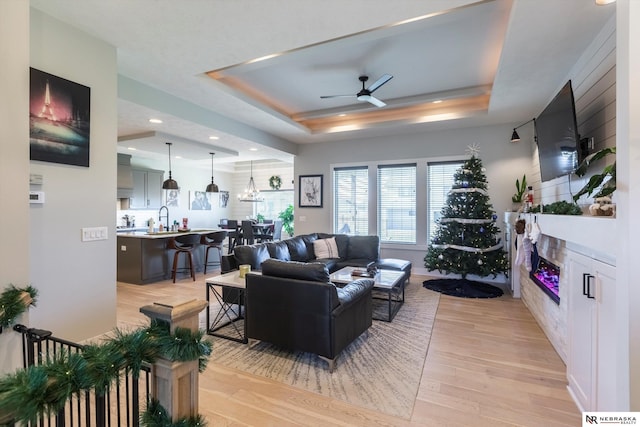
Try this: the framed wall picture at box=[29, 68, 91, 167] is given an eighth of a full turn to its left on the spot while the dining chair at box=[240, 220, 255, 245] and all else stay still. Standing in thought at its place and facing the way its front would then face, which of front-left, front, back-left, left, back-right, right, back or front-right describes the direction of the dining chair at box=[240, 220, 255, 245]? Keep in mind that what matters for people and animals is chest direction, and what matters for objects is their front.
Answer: front-left

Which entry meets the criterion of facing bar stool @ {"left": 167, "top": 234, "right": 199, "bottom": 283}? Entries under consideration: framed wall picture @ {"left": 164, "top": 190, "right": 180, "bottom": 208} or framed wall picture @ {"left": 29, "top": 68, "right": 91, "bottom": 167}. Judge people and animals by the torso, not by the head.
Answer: framed wall picture @ {"left": 164, "top": 190, "right": 180, "bottom": 208}

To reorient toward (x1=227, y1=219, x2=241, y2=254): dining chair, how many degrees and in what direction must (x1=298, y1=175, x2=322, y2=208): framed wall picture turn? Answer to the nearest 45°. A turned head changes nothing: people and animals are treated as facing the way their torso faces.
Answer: approximately 135° to its right

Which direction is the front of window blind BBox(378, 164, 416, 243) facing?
toward the camera

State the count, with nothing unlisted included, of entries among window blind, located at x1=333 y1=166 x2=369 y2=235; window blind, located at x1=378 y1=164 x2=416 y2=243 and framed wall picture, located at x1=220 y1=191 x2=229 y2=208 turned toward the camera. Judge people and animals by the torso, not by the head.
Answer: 3

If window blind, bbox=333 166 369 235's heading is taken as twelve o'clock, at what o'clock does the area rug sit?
The area rug is roughly at 12 o'clock from the window blind.

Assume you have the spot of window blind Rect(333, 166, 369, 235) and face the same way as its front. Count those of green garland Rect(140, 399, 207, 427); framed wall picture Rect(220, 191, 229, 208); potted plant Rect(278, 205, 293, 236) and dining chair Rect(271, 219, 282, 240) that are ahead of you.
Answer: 1

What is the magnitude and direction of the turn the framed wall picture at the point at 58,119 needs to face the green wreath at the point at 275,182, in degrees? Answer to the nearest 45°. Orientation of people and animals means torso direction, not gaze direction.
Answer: approximately 90° to its left

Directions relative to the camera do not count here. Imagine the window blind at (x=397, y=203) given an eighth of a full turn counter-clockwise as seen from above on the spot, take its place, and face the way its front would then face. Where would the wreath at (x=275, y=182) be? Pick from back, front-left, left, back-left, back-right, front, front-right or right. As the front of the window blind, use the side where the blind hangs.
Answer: back

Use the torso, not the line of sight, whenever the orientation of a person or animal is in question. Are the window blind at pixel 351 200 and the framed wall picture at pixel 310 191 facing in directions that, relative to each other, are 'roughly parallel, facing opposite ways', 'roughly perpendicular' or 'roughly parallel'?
roughly parallel

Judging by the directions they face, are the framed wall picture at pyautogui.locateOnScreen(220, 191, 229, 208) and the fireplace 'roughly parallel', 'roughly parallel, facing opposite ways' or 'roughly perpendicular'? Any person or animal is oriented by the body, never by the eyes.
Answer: roughly perpendicular

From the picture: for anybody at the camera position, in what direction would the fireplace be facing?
facing the viewer and to the left of the viewer

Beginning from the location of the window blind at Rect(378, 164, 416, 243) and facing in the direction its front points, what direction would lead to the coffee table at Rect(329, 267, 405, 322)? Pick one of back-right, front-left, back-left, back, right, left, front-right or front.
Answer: front

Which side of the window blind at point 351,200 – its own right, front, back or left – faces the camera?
front

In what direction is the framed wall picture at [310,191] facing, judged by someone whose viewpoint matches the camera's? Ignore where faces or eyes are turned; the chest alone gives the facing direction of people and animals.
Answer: facing the viewer

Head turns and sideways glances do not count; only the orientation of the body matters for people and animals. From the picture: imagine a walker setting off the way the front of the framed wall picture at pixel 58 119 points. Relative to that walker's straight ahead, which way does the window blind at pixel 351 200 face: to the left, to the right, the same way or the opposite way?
to the right

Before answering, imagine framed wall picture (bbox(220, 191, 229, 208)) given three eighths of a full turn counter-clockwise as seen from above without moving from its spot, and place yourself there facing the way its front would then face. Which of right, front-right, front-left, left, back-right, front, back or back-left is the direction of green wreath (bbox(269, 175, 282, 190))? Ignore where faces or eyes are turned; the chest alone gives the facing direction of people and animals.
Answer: right

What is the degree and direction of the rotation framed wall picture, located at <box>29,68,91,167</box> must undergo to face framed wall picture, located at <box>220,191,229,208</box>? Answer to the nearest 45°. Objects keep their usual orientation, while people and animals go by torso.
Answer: approximately 90° to its left

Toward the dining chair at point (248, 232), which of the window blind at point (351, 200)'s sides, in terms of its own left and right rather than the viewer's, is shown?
right

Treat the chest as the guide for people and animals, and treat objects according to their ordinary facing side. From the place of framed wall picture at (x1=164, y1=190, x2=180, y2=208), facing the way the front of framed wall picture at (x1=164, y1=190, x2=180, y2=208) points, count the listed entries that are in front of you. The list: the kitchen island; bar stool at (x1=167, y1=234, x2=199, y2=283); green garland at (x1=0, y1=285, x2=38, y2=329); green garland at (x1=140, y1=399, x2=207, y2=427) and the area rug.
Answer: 5

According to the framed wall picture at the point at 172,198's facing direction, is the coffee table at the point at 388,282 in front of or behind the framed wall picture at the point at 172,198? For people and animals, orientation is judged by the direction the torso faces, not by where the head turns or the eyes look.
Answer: in front

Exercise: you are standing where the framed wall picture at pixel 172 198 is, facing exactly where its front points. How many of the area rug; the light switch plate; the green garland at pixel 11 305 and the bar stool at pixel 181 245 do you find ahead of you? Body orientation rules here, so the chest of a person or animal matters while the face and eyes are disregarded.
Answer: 4
